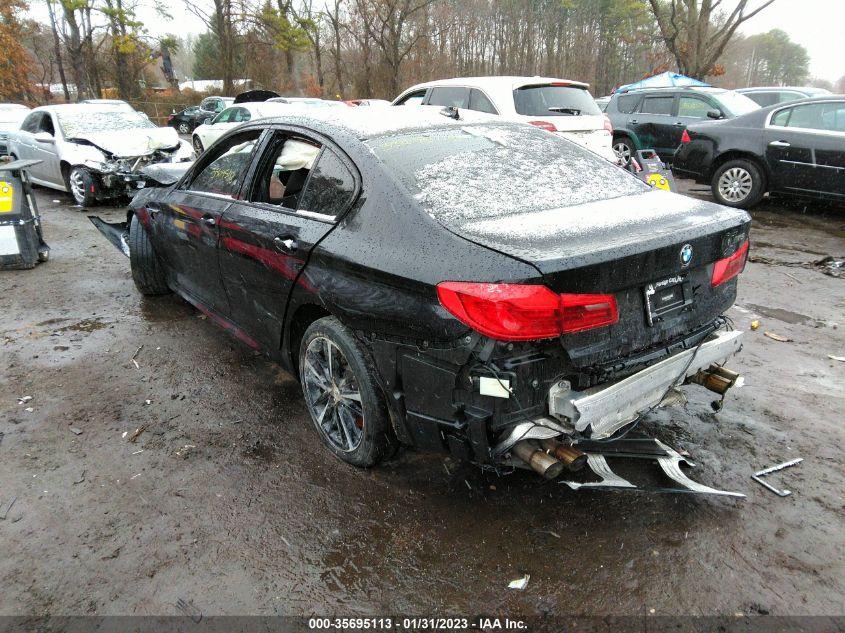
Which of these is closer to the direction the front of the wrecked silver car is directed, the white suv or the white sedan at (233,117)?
the white suv

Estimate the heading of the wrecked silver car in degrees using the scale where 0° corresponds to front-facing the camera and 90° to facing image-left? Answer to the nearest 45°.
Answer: approximately 315°

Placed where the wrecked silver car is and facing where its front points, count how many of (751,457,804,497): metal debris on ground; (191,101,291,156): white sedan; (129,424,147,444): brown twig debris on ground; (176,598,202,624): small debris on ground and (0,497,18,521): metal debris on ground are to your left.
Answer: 1

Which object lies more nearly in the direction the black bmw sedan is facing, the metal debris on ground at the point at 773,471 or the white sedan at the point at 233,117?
the white sedan

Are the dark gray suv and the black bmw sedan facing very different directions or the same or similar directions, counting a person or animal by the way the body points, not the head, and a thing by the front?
very different directions

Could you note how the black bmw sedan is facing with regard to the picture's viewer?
facing away from the viewer and to the left of the viewer

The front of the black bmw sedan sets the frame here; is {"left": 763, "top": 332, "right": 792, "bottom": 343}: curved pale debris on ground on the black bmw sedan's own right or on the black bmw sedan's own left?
on the black bmw sedan's own right

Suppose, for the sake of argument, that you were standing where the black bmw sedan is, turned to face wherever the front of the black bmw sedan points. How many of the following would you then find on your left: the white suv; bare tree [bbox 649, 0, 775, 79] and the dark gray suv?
0

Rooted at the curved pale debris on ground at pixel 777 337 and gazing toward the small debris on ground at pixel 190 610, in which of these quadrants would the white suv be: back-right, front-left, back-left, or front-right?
back-right

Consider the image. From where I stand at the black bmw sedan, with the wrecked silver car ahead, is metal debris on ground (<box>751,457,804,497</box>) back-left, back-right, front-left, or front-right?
back-right

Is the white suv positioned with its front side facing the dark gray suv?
no

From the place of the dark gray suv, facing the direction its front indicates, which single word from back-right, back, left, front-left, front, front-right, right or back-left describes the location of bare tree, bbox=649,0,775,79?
back-left

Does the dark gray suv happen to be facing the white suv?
no

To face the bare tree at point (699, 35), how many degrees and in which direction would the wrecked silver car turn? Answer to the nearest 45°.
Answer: approximately 45° to its left

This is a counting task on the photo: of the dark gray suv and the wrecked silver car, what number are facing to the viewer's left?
0

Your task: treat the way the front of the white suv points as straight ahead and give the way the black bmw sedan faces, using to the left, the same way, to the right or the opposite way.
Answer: the same way

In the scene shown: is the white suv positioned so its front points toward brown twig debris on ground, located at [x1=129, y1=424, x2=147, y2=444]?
no

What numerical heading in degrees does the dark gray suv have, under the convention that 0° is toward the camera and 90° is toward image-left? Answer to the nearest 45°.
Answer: approximately 315°
